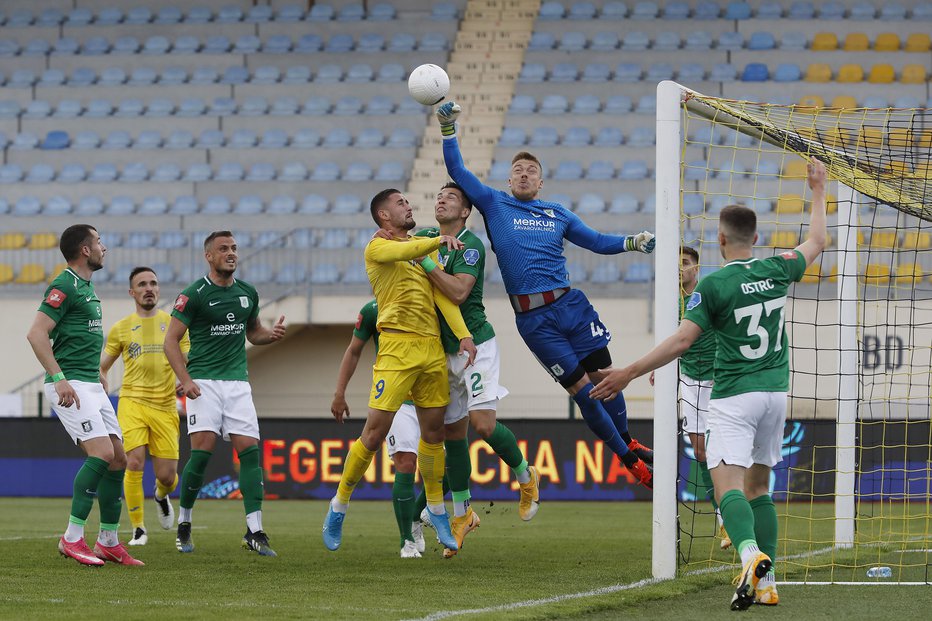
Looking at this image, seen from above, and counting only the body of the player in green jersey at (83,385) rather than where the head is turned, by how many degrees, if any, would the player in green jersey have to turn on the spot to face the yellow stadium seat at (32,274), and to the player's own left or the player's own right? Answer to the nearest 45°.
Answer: approximately 135° to the player's own left

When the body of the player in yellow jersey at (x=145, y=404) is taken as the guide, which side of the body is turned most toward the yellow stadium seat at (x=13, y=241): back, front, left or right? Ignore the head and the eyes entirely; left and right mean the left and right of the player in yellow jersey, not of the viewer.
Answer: back

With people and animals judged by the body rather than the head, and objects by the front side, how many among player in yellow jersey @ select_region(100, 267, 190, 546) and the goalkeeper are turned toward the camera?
2

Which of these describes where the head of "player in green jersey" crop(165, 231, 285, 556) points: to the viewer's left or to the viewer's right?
to the viewer's right

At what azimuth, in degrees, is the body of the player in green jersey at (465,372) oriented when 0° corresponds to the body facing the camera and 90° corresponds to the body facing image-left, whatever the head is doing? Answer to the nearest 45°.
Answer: approximately 45°

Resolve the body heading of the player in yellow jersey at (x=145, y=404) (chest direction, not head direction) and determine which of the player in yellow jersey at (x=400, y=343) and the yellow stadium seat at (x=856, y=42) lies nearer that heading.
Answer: the player in yellow jersey

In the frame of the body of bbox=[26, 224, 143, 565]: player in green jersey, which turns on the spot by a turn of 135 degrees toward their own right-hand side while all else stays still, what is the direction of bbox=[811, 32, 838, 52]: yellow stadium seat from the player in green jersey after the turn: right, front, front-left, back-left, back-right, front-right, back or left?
back-right

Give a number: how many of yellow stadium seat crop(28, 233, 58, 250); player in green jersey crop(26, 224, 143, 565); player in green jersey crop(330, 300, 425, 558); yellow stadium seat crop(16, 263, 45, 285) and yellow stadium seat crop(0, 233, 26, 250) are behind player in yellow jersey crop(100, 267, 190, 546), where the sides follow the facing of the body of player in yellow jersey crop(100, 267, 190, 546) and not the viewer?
3

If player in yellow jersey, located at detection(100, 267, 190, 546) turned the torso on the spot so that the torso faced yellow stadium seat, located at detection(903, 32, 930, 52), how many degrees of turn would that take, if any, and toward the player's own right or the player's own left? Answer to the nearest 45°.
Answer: approximately 135° to the player's own left

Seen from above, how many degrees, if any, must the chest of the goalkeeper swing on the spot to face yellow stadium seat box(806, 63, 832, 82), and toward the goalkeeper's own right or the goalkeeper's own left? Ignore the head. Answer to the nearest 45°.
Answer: approximately 180°
